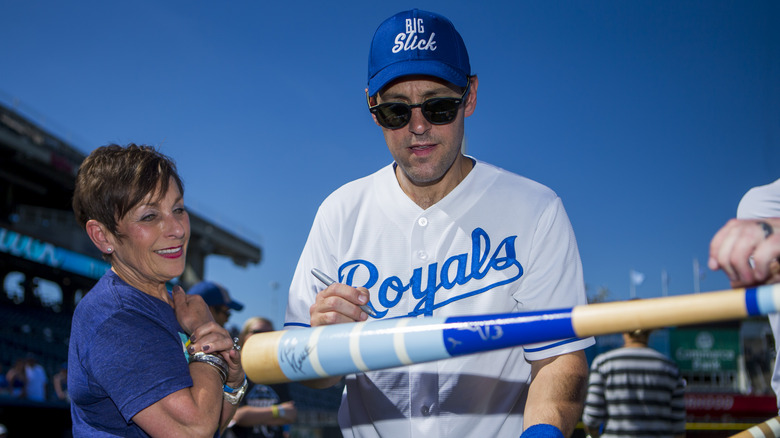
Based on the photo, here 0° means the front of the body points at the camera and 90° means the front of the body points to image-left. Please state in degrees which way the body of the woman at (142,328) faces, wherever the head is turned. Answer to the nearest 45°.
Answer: approximately 270°

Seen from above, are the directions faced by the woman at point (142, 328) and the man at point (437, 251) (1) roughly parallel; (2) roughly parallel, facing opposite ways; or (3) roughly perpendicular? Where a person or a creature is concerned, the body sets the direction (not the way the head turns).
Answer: roughly perpendicular

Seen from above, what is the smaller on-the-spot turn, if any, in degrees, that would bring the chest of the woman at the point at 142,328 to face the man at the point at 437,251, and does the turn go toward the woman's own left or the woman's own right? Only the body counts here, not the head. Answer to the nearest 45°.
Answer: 0° — they already face them

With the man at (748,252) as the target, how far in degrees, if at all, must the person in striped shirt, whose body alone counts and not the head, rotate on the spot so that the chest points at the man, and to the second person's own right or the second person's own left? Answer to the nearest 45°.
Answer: approximately 180°

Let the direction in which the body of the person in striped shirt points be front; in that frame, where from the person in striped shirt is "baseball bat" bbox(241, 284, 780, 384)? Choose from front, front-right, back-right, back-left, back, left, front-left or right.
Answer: back

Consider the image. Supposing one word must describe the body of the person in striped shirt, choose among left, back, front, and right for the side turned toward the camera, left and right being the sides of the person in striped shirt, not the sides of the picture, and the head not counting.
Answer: back

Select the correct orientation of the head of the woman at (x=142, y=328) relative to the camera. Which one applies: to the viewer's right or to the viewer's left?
to the viewer's right

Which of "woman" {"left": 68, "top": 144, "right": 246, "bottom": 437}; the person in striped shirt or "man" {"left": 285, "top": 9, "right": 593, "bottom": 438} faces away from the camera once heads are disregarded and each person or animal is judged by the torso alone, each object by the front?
the person in striped shirt

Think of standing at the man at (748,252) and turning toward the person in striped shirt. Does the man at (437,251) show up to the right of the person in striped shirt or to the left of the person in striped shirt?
left

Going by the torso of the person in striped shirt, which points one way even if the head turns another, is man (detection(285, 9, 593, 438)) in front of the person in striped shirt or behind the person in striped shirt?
behind
